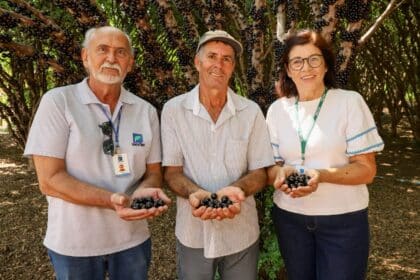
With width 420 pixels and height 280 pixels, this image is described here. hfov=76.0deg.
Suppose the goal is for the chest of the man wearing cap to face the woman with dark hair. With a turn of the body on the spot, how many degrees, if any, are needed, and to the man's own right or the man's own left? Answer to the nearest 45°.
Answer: approximately 90° to the man's own left

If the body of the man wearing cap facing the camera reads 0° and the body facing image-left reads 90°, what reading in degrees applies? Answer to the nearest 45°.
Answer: approximately 0°

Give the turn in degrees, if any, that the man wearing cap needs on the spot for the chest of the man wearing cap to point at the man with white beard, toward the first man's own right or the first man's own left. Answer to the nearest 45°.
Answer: approximately 90° to the first man's own right
